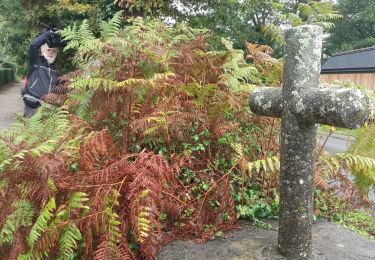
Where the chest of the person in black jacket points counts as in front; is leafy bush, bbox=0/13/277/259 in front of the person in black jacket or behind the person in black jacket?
in front

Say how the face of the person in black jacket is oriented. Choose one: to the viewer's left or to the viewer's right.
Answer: to the viewer's right

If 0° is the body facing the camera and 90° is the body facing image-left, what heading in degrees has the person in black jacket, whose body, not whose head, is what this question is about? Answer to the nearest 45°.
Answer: approximately 315°

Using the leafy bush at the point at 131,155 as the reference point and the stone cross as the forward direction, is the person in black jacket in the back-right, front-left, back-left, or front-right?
back-left
